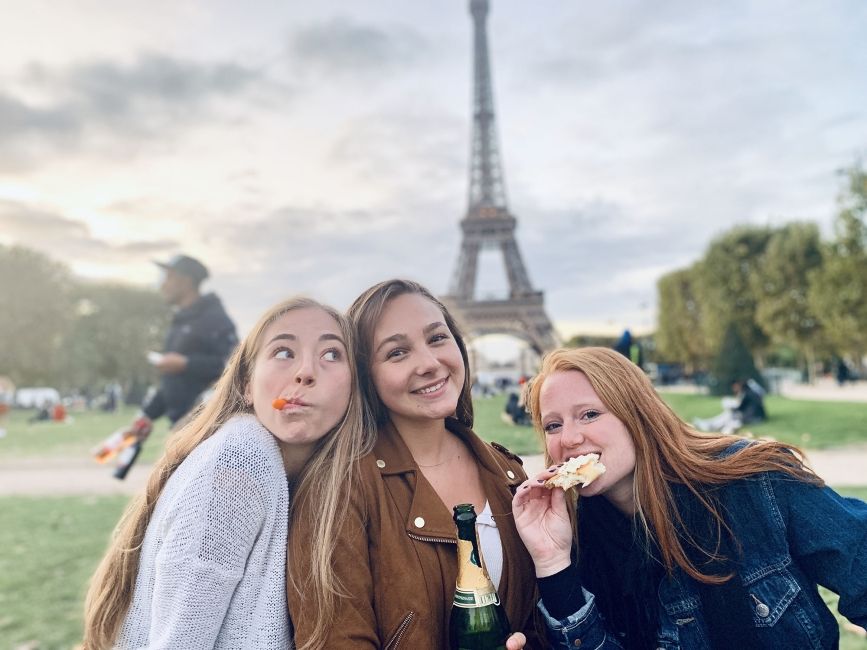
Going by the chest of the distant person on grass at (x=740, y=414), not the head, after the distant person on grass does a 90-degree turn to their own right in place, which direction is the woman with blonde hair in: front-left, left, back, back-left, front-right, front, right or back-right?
back

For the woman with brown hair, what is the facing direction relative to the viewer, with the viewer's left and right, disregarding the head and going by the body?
facing the viewer and to the right of the viewer

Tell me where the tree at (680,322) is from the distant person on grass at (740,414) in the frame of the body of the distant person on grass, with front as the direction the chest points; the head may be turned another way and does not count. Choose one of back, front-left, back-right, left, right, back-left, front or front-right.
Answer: right

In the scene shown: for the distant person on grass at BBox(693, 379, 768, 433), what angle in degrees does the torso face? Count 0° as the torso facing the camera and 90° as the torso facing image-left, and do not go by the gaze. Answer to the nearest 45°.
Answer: approximately 90°

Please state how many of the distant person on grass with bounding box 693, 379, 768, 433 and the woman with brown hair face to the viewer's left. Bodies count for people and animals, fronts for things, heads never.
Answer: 1

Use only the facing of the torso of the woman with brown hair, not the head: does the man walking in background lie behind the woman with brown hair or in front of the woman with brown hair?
behind

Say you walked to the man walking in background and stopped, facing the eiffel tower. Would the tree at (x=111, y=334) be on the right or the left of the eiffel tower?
left

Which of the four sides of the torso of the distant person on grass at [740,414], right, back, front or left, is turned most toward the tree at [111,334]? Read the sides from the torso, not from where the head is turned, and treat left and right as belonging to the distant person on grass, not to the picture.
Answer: front

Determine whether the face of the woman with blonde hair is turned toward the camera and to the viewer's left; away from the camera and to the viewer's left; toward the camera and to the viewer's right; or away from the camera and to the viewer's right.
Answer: toward the camera and to the viewer's right

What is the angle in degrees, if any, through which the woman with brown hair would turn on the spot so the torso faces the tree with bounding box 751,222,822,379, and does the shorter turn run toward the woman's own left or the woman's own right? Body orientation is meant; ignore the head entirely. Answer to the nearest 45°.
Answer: approximately 90° to the woman's own left

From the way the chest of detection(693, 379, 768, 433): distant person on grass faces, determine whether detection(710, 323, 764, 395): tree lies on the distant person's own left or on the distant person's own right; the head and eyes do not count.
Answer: on the distant person's own right

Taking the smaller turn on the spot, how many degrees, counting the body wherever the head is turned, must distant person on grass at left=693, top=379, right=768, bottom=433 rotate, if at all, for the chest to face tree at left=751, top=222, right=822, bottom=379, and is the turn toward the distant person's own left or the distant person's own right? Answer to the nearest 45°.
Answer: approximately 90° to the distant person's own right

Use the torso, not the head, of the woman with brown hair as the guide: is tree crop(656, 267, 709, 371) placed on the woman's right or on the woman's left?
on the woman's left

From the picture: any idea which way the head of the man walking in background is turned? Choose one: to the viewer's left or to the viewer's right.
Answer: to the viewer's left

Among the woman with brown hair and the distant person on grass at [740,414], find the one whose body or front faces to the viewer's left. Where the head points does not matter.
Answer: the distant person on grass
